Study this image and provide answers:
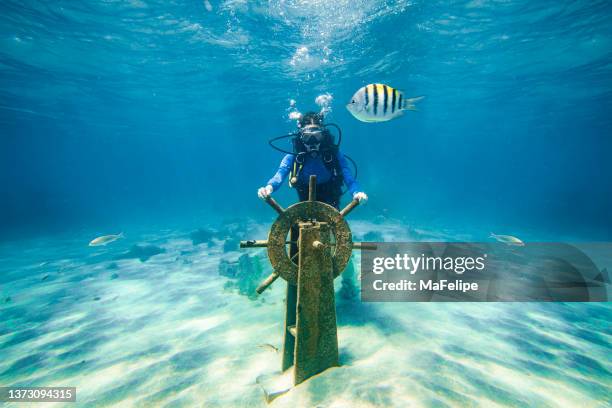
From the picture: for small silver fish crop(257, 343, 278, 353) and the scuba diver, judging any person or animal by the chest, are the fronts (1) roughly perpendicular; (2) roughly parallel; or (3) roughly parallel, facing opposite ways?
roughly perpendicular

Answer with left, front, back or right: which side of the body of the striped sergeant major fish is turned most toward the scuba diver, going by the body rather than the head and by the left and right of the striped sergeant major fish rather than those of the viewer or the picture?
front

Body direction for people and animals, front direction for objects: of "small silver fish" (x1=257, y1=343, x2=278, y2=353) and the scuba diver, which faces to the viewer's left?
the small silver fish

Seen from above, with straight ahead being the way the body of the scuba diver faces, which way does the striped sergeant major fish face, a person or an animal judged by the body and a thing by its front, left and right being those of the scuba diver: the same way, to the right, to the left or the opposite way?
to the right

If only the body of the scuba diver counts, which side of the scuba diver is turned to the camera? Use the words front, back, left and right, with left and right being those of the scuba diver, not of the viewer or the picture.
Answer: front

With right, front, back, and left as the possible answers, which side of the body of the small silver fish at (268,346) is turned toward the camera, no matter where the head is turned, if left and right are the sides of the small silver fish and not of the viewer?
left

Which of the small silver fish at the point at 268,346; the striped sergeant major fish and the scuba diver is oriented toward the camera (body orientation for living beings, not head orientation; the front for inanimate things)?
the scuba diver

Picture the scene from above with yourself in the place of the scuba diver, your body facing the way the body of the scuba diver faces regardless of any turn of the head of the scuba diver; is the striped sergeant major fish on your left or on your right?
on your left

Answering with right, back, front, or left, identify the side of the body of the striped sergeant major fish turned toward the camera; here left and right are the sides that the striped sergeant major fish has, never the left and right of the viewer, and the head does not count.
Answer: left
